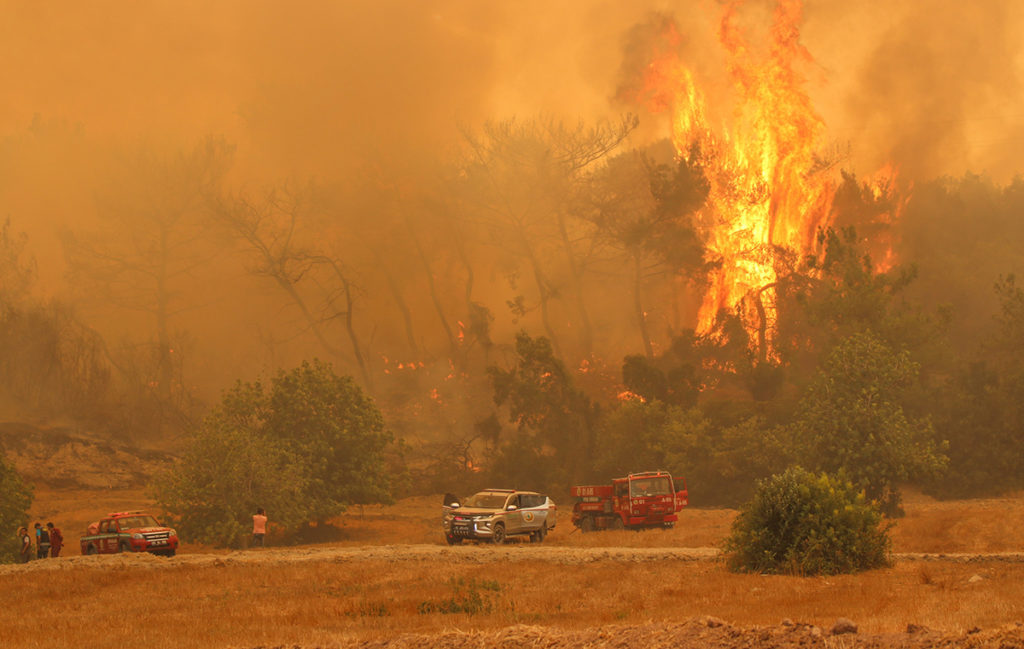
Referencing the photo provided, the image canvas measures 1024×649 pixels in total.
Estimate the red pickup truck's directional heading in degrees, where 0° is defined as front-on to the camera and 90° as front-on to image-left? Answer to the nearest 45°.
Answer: approximately 315°

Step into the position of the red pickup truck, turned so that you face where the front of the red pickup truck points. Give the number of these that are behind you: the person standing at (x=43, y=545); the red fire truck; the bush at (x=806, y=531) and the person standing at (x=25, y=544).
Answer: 2

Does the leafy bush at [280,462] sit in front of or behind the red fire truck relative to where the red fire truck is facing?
behind

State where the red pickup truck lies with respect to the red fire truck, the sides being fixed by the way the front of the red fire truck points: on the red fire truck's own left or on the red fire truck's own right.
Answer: on the red fire truck's own right

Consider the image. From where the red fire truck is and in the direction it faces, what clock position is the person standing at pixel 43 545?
The person standing is roughly at 4 o'clock from the red fire truck.

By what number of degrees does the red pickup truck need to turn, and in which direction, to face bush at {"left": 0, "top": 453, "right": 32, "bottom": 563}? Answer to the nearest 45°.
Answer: approximately 180°

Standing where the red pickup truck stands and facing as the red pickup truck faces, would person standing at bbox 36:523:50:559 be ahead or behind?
behind
